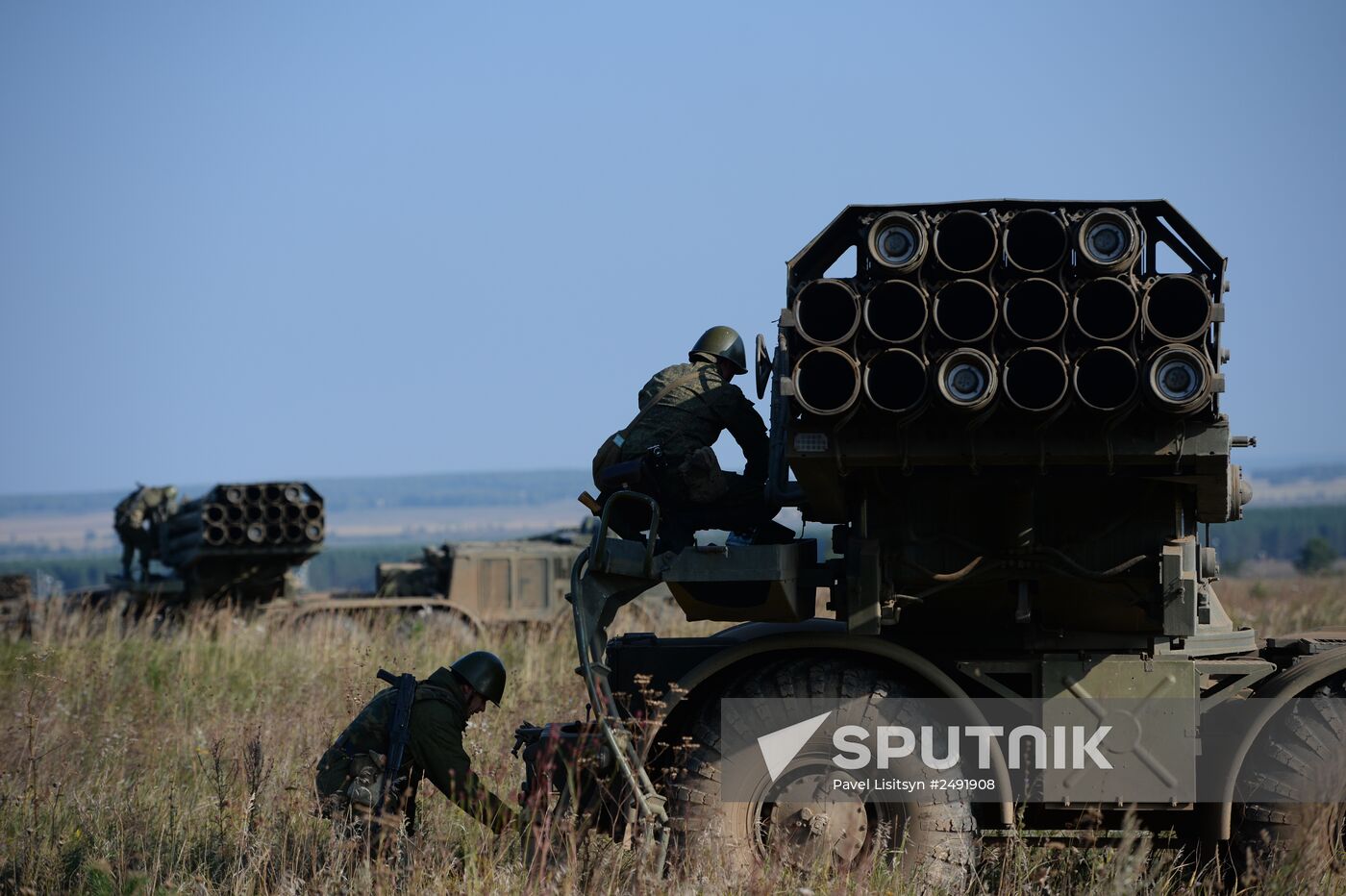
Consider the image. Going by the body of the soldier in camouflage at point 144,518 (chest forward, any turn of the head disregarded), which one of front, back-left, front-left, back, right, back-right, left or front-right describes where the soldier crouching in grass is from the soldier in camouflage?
right

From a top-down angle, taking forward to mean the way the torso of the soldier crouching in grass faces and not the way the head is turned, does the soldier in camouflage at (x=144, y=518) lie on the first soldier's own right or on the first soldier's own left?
on the first soldier's own left

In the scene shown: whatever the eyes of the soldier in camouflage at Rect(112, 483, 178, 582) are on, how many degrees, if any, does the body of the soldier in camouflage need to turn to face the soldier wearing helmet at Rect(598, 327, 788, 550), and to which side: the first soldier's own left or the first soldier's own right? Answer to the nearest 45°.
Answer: approximately 90° to the first soldier's own right

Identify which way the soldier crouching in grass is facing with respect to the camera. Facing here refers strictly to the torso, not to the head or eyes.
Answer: to the viewer's right

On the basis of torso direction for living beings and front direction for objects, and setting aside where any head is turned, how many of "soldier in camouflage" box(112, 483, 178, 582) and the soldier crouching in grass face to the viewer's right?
2

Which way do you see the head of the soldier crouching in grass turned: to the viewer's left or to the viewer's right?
to the viewer's right
